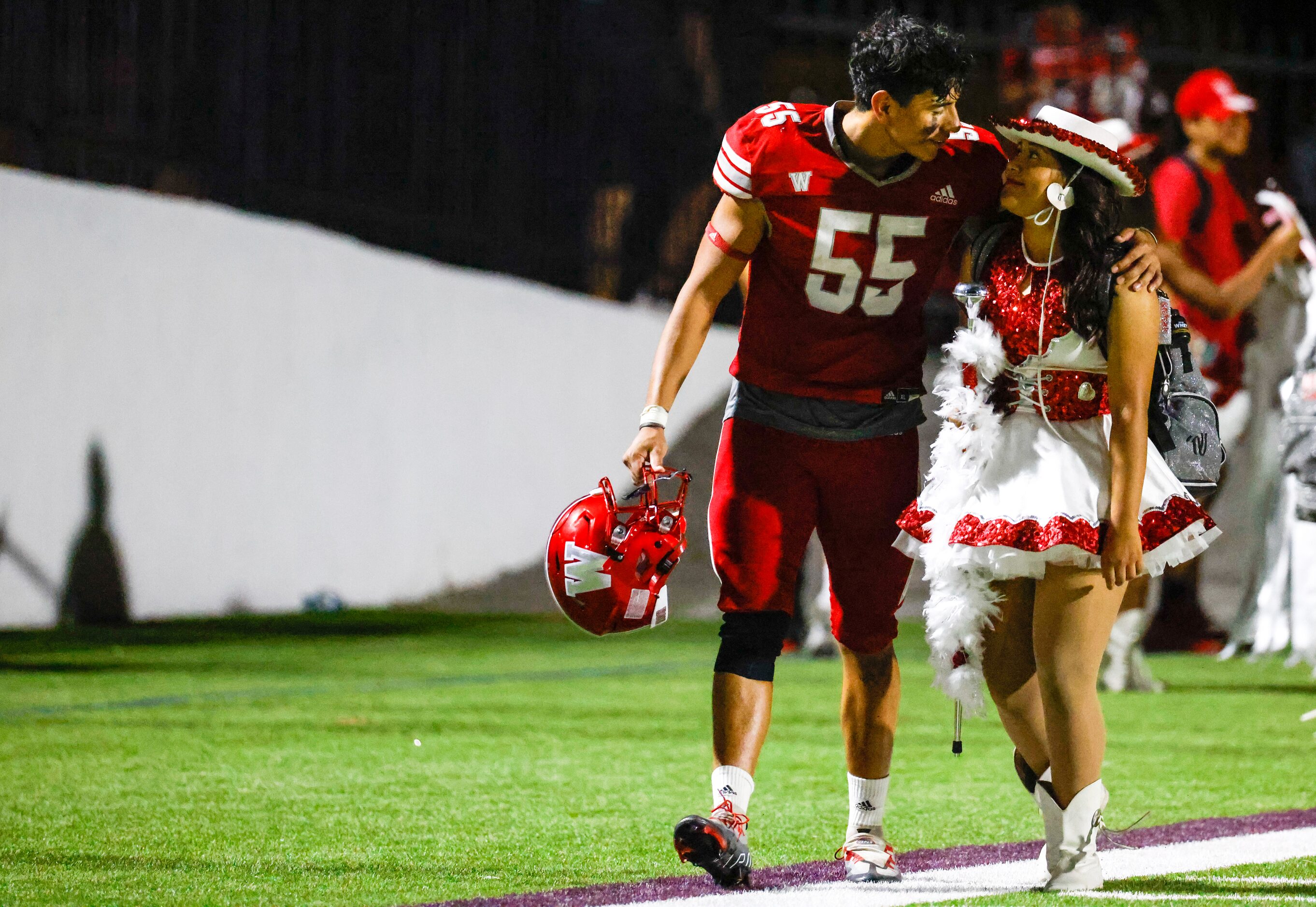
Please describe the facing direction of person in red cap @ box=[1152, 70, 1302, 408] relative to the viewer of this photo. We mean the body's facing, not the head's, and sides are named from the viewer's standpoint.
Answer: facing to the right of the viewer

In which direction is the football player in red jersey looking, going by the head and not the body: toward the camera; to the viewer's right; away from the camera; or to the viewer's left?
to the viewer's right

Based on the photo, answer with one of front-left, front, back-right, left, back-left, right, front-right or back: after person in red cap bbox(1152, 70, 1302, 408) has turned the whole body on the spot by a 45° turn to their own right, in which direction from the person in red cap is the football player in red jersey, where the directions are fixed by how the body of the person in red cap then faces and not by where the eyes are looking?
front-right
